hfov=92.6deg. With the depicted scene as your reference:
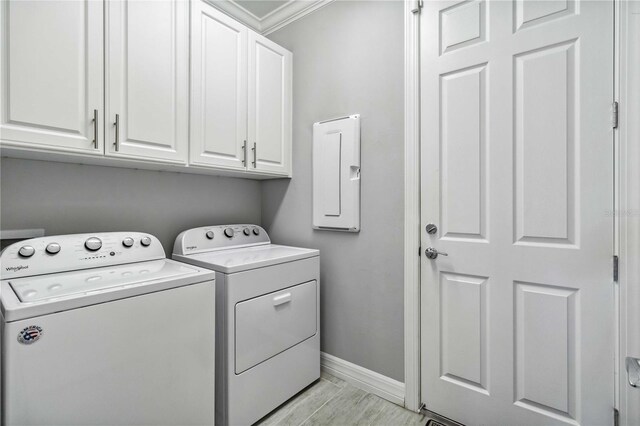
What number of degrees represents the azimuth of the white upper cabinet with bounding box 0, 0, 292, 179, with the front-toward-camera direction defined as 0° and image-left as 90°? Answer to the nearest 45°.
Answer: approximately 315°

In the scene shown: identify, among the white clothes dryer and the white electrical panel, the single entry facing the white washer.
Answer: the white electrical panel

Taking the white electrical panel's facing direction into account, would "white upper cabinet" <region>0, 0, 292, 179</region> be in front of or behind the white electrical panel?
in front

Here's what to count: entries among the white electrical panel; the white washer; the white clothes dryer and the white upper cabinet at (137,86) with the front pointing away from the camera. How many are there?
0

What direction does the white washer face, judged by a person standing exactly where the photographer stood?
facing the viewer and to the right of the viewer

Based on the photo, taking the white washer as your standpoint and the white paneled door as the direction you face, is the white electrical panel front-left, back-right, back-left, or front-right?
front-left

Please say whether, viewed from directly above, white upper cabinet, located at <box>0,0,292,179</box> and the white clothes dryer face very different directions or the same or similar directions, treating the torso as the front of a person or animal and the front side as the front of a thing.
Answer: same or similar directions

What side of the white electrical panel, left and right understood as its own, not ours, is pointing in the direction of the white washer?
front

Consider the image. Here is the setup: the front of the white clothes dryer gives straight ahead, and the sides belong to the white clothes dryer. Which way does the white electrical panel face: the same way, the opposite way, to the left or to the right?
to the right

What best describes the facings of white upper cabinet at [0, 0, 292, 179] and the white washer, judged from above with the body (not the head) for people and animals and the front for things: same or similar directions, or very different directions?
same or similar directions

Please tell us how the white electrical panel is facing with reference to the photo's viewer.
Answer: facing the viewer and to the left of the viewer

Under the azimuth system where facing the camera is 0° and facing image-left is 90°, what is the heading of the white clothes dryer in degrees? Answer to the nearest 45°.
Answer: approximately 315°

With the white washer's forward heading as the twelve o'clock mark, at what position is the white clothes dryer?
The white clothes dryer is roughly at 10 o'clock from the white washer.

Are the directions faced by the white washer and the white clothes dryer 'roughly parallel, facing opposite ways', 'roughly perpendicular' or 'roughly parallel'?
roughly parallel

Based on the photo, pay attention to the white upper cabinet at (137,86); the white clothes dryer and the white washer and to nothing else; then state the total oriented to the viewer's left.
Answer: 0
